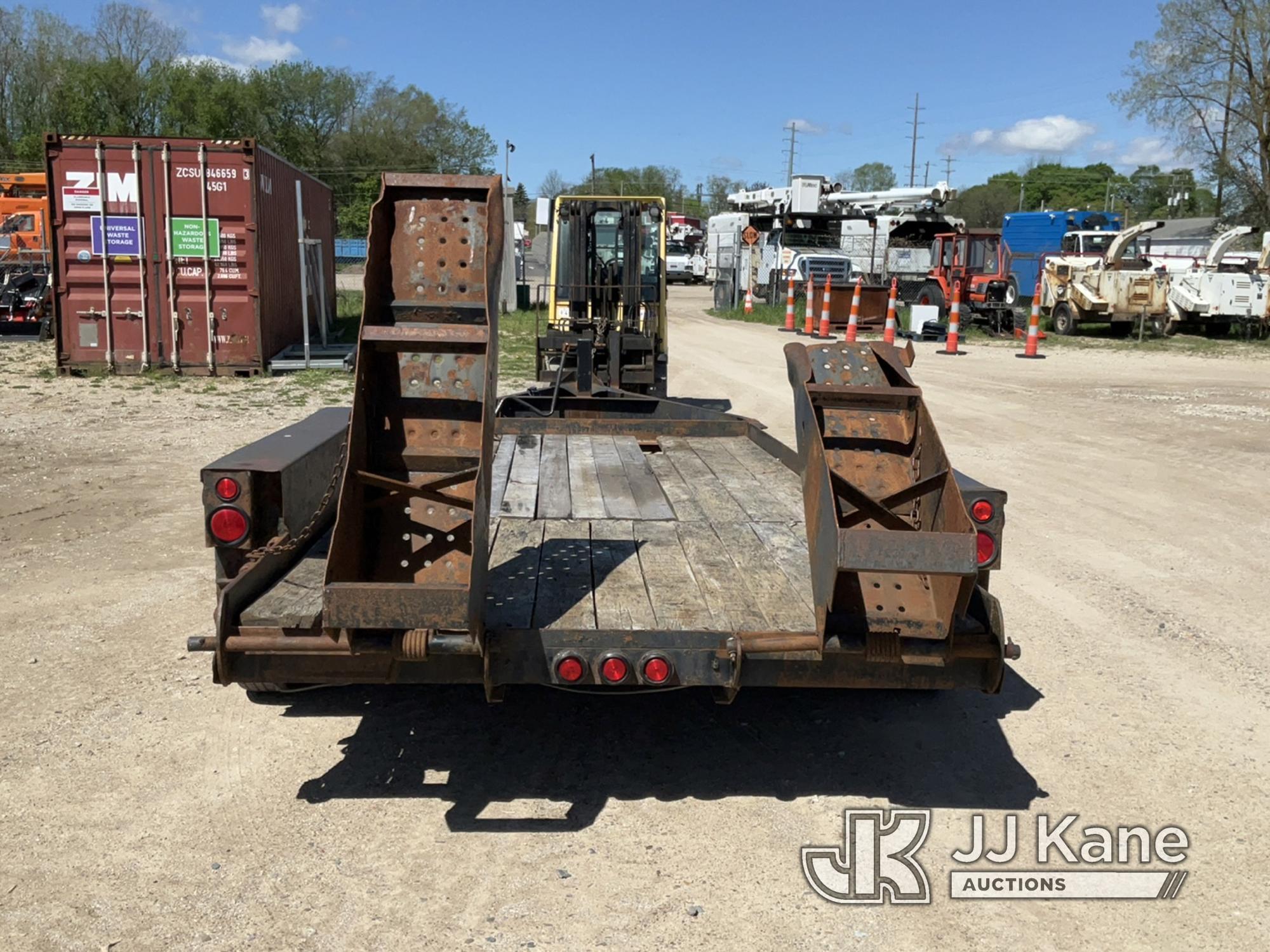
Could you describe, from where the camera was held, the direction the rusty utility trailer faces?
facing away from the viewer

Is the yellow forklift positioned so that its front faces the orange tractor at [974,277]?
no

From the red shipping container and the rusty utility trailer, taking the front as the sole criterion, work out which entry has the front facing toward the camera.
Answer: the red shipping container

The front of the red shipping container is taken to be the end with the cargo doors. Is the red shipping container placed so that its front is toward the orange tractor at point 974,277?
no

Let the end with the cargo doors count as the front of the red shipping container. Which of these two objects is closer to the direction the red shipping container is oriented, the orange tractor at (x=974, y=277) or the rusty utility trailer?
the rusty utility trailer

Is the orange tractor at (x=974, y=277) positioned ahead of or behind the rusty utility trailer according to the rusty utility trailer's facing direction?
ahead

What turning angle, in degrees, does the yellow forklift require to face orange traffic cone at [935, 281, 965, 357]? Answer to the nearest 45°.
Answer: approximately 135° to its left

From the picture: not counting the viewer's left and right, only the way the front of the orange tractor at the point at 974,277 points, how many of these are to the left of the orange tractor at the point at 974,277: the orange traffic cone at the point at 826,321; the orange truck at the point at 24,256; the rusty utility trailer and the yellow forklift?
0

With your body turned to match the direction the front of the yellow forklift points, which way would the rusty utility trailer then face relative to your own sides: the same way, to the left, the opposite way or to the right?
the opposite way

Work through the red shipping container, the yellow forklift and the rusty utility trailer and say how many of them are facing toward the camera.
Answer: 2

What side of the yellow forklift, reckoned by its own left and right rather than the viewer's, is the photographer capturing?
front

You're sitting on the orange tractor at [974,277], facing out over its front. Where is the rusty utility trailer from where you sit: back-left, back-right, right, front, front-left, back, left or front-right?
front-right

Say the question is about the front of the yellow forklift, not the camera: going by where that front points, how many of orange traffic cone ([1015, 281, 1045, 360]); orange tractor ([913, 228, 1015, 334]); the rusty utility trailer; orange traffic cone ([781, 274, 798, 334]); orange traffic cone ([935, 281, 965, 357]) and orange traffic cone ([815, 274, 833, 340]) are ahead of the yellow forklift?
1

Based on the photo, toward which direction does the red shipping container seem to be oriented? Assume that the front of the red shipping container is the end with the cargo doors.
toward the camera

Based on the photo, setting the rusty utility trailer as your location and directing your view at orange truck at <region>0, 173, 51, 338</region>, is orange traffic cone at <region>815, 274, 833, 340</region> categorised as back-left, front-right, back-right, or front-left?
front-right

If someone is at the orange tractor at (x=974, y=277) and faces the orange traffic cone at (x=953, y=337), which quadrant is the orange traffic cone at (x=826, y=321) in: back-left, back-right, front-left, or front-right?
front-right

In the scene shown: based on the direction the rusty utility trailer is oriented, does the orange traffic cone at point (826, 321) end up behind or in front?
in front

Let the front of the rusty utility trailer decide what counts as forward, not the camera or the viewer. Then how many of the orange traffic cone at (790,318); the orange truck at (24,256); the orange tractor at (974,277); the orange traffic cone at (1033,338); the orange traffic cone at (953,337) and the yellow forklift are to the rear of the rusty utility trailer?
0

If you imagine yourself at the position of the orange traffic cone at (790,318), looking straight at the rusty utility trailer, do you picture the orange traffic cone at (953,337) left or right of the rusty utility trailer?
left

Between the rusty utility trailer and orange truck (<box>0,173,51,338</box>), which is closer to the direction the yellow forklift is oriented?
the rusty utility trailer
